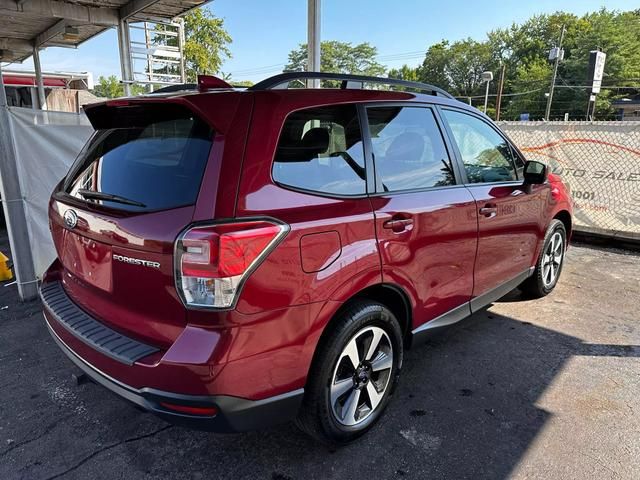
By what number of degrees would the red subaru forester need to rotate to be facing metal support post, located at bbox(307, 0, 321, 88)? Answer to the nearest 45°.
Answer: approximately 45° to its left

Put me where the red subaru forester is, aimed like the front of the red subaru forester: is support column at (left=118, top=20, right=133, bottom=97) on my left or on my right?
on my left

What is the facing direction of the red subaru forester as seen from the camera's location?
facing away from the viewer and to the right of the viewer

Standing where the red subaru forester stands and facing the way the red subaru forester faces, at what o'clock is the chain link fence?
The chain link fence is roughly at 12 o'clock from the red subaru forester.

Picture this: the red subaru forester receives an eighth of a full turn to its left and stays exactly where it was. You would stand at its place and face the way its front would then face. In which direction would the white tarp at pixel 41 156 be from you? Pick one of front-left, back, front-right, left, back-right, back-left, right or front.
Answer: front-left

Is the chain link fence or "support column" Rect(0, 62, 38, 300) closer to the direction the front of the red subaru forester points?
the chain link fence

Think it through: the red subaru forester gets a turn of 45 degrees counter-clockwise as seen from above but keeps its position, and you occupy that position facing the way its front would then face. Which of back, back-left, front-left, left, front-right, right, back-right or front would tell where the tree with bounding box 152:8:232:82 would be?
front

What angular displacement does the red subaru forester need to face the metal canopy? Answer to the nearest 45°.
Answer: approximately 90° to its left

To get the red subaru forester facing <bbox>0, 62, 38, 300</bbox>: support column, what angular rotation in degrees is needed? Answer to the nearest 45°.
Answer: approximately 90° to its left

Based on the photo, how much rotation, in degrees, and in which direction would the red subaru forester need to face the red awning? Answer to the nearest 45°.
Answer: approximately 90° to its left
